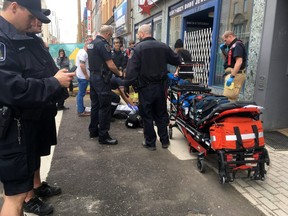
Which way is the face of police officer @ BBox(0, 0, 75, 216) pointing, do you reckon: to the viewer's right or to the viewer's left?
to the viewer's right

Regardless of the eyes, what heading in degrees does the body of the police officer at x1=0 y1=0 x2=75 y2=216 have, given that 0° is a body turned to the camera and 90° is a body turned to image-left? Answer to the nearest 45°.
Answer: approximately 270°

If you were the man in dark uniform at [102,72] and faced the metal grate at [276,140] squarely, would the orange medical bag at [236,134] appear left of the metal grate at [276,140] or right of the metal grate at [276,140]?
right

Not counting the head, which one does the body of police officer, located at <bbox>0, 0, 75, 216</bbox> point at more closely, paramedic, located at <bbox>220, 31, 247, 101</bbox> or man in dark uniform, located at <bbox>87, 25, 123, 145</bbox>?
the paramedic

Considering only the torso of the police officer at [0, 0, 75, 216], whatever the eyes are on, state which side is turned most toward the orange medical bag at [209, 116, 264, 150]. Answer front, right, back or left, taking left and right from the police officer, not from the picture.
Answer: front

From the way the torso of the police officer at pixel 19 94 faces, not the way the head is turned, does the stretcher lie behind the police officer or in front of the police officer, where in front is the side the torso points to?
in front
